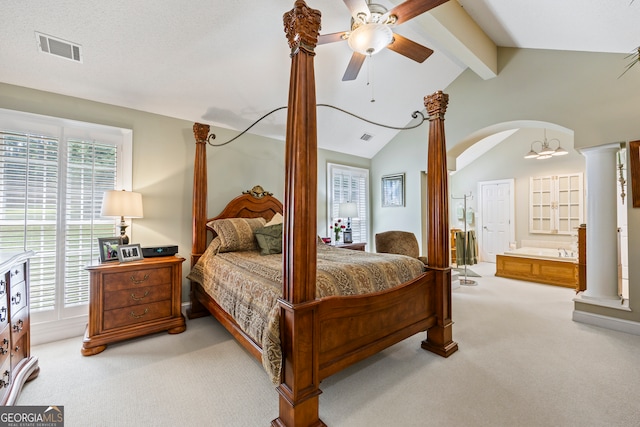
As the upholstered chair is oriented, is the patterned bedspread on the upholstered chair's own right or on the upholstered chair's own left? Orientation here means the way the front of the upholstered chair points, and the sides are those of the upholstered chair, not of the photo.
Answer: on the upholstered chair's own right

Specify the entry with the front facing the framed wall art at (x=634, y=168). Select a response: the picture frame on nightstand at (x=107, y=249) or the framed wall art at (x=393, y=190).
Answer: the picture frame on nightstand

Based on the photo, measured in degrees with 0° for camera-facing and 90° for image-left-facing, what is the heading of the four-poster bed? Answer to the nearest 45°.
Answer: approximately 315°

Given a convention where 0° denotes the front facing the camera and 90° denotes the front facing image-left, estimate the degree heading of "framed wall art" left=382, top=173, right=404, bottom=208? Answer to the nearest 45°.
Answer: approximately 45°

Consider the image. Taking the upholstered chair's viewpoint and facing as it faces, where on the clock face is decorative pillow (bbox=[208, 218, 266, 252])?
The decorative pillow is roughly at 3 o'clock from the upholstered chair.
